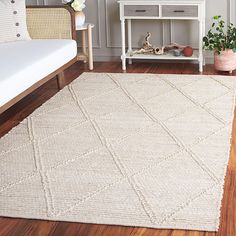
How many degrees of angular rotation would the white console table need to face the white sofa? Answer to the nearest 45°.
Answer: approximately 45° to its right

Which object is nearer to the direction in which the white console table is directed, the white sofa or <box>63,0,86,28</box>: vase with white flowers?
the white sofa

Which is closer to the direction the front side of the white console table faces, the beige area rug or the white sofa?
the beige area rug

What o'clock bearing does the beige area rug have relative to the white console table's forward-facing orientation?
The beige area rug is roughly at 12 o'clock from the white console table.

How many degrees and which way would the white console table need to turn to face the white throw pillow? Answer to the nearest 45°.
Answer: approximately 45° to its right

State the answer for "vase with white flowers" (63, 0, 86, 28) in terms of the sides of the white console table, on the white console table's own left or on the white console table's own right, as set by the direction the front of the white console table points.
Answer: on the white console table's own right

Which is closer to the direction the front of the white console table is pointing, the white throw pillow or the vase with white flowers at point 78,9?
the white throw pillow

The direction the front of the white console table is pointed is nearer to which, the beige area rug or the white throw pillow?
the beige area rug

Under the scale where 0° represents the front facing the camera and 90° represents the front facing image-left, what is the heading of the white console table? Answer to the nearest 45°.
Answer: approximately 0°

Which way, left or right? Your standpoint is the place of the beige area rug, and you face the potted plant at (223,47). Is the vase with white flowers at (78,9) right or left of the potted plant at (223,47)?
left
